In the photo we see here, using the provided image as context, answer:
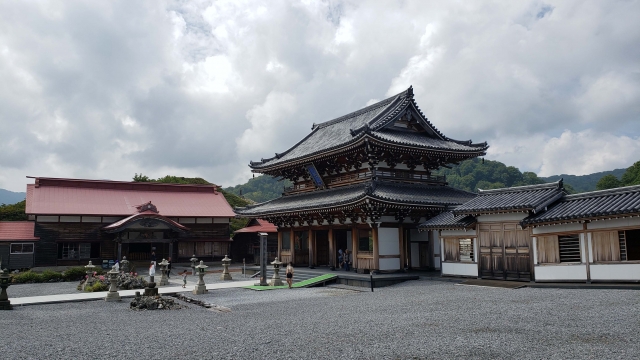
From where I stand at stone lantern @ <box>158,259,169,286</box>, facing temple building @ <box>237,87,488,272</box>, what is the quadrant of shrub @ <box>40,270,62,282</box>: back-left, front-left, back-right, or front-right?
back-left

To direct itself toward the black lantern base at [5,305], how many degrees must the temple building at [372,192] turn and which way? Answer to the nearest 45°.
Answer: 0° — it already faces it

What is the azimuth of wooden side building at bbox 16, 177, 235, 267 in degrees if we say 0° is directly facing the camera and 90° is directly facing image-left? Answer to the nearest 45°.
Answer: approximately 0°

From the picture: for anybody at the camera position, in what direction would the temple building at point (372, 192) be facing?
facing the viewer and to the left of the viewer

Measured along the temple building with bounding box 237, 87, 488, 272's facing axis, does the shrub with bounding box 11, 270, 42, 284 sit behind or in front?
in front

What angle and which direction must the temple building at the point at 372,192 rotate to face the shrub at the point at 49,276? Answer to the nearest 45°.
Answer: approximately 45° to its right

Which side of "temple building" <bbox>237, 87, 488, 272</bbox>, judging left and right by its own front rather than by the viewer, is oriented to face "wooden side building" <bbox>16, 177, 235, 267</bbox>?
right

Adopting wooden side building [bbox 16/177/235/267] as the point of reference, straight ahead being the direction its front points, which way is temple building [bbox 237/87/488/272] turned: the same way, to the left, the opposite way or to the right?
to the right

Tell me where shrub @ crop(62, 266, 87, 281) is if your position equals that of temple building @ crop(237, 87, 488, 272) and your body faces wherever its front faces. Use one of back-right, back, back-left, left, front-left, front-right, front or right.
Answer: front-right

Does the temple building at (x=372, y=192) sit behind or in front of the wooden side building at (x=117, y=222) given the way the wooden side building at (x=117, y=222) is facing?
in front

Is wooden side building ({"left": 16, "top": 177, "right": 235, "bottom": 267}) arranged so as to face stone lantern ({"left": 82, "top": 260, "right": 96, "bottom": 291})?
yes

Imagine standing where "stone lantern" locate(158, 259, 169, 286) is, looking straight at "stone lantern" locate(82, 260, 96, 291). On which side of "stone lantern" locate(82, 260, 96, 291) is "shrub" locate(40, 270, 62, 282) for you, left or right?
right

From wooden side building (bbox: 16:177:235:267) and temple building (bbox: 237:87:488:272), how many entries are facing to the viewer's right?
0

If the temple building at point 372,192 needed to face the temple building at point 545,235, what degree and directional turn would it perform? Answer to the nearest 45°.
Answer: approximately 90° to its left
